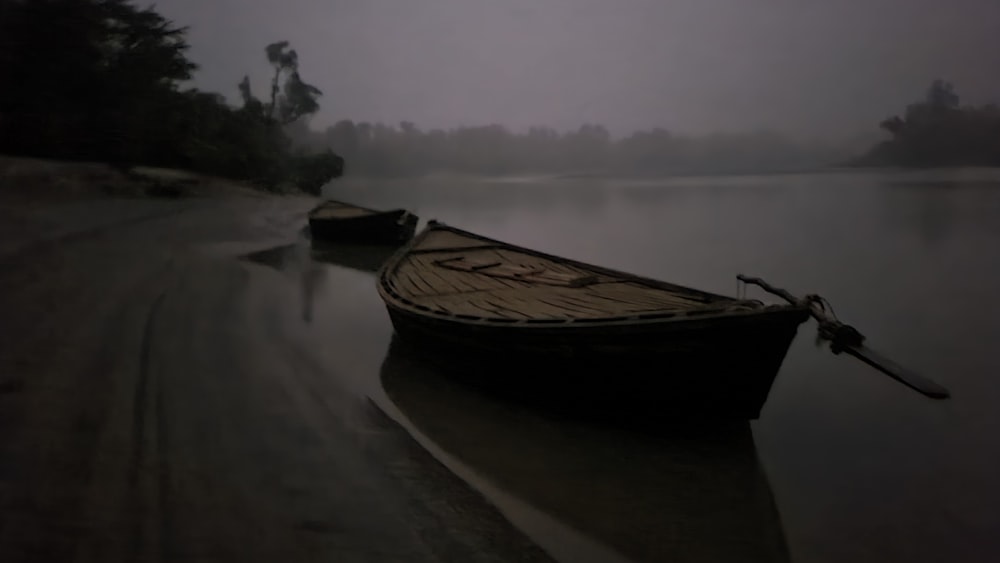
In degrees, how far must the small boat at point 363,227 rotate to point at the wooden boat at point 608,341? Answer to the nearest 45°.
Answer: approximately 90° to its left

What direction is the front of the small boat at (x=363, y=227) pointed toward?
to the viewer's left
